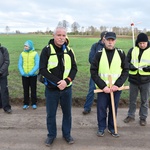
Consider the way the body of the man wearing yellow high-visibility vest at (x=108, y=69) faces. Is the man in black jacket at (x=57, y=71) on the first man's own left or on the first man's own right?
on the first man's own right

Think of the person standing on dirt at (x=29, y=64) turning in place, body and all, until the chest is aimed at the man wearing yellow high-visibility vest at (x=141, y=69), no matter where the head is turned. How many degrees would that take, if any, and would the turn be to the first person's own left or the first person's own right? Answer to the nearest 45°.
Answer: approximately 45° to the first person's own left

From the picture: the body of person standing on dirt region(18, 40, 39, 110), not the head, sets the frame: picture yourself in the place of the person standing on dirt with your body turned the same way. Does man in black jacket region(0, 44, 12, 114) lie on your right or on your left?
on your right

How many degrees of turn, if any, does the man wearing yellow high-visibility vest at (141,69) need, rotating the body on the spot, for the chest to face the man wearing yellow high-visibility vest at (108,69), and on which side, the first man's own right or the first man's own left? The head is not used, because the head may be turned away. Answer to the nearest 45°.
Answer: approximately 45° to the first man's own right

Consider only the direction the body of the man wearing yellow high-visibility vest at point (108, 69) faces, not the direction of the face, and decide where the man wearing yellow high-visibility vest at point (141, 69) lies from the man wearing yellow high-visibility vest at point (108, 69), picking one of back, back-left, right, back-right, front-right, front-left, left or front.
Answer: back-left

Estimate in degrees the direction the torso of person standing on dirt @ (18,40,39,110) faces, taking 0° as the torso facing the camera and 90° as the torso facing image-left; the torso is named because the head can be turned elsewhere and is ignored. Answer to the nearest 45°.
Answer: approximately 0°
